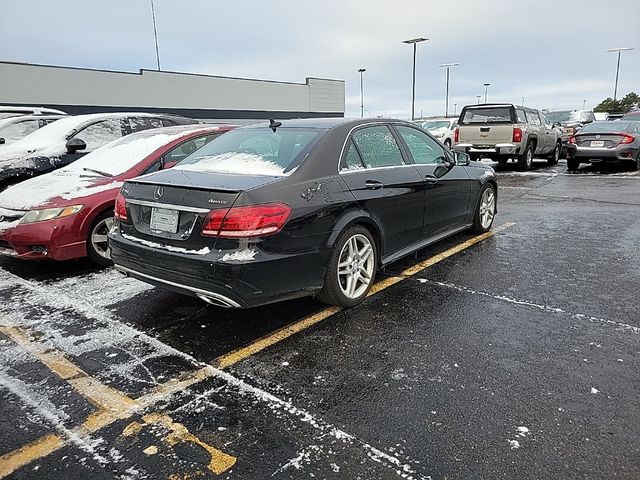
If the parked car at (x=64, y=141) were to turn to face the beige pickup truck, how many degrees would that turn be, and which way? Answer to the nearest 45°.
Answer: approximately 135° to its left

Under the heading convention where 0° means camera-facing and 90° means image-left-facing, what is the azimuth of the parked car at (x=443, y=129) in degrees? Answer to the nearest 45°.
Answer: approximately 45°

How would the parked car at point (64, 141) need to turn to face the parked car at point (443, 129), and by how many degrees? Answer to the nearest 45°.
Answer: approximately 180°

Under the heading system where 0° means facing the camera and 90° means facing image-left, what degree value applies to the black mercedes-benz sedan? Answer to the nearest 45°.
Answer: approximately 225°

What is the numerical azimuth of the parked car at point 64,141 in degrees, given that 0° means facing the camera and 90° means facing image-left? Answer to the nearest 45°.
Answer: approximately 45°

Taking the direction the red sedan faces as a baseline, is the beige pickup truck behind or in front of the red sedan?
behind

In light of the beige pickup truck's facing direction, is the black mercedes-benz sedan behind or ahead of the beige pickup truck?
behind

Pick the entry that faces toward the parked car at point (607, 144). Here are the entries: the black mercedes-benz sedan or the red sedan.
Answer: the black mercedes-benz sedan

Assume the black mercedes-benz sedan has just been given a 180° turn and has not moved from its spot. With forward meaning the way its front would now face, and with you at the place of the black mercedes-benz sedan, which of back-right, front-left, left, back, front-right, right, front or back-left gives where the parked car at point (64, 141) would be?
right

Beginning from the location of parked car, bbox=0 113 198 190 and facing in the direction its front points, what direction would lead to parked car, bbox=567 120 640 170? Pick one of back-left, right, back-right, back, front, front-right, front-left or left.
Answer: back-left
